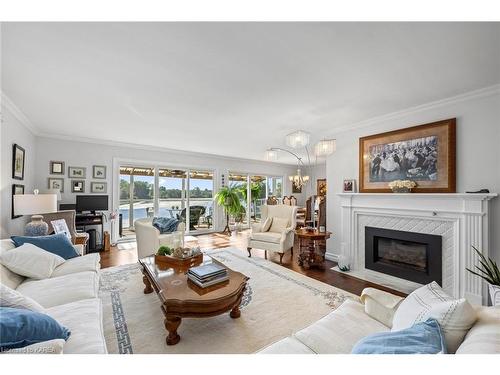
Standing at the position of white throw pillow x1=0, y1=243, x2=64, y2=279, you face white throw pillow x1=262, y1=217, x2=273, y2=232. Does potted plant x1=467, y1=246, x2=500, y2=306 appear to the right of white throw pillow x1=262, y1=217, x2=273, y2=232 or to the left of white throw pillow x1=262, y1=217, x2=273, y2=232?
right

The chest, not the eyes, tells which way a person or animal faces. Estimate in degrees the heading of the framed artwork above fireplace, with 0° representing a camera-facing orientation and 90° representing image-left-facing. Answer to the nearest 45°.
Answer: approximately 45°

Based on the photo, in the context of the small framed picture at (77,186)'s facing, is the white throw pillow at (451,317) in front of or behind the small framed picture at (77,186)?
in front

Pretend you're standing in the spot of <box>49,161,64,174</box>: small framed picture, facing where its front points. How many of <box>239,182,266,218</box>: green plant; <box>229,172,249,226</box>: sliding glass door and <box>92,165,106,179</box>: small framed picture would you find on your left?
3

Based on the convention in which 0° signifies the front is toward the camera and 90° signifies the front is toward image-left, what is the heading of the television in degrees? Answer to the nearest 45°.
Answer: approximately 0°

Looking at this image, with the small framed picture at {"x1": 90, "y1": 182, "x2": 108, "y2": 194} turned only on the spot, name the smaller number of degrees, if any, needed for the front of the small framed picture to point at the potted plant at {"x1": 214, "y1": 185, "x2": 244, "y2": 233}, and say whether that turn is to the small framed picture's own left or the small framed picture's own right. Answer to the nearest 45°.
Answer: approximately 90° to the small framed picture's own left

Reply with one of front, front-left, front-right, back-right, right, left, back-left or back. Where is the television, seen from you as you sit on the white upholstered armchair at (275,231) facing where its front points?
front-right

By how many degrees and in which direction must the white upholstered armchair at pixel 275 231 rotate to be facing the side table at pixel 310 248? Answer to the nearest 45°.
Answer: approximately 90° to its left

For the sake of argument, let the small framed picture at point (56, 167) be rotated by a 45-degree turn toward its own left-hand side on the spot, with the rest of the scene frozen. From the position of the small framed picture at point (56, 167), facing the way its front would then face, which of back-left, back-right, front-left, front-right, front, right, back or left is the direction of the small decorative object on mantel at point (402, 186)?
front
